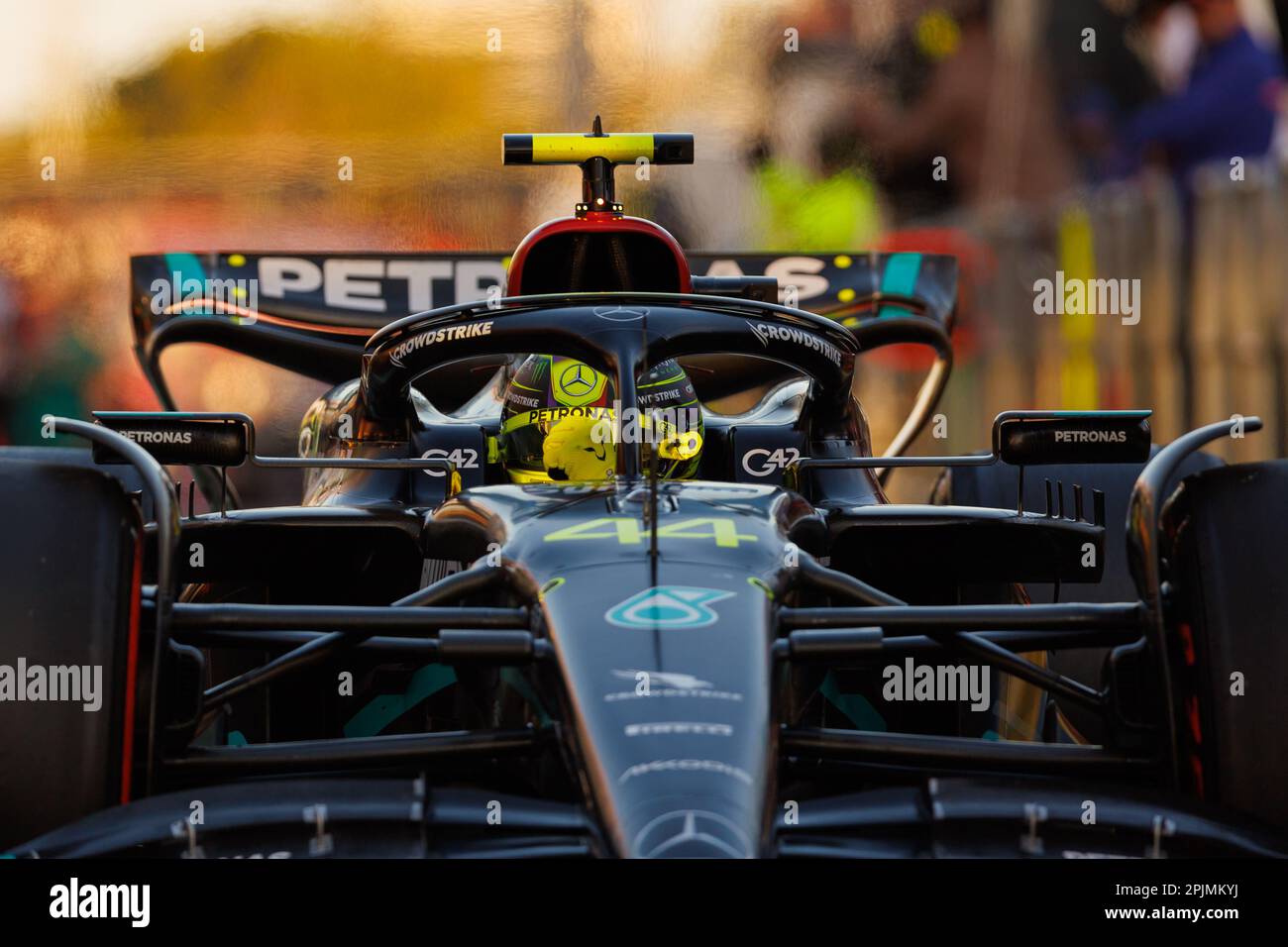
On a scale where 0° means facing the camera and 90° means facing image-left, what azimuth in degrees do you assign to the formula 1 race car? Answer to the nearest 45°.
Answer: approximately 0°

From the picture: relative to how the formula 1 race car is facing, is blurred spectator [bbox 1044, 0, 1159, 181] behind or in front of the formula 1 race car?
behind

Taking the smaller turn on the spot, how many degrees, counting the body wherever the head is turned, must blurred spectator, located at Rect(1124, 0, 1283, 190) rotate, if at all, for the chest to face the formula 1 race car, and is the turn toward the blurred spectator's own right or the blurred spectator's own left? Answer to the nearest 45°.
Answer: approximately 45° to the blurred spectator's own left

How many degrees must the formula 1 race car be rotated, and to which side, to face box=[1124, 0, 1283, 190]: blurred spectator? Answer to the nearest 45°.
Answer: approximately 135° to its left

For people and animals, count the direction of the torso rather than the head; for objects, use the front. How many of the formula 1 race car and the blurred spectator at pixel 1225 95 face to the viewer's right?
0

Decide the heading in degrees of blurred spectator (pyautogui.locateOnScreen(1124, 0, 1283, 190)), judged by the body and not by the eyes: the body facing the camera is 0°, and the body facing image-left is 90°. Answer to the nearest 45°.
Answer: approximately 45°

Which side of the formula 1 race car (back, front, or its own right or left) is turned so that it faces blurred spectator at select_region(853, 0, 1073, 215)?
back
